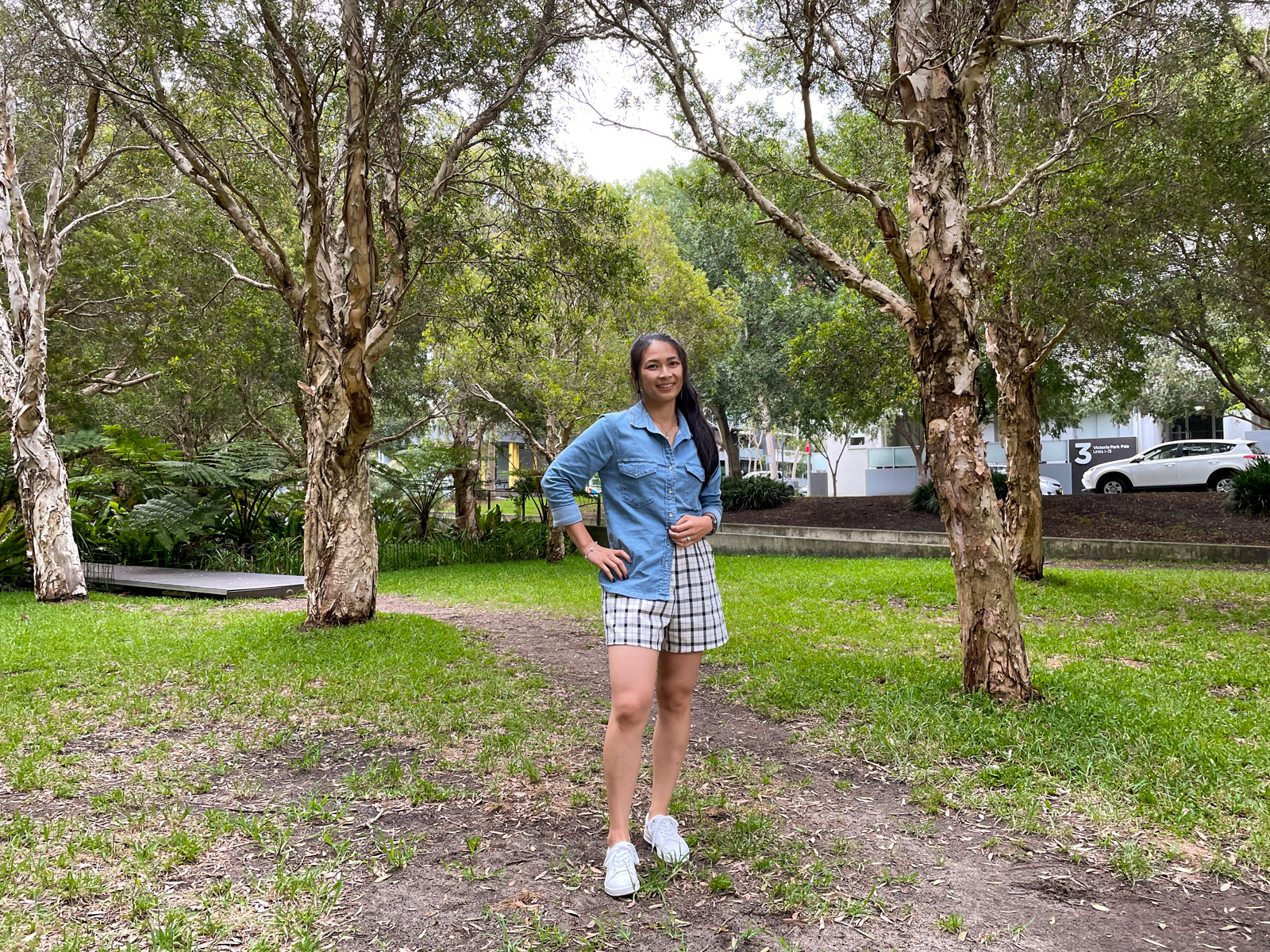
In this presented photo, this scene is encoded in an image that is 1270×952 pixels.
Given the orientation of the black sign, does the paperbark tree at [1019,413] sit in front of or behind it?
in front

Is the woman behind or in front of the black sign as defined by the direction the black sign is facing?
in front

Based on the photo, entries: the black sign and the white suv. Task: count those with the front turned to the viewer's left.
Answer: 1

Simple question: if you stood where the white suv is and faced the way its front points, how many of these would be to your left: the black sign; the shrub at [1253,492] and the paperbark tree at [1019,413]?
2

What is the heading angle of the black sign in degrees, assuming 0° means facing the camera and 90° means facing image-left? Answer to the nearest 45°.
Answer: approximately 0°

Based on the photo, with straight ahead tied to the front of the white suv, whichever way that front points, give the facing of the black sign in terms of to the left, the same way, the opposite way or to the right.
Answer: to the left

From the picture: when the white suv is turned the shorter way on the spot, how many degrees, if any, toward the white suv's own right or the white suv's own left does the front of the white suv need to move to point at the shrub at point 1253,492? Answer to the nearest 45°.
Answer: approximately 90° to the white suv's own left

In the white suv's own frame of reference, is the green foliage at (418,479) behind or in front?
in front

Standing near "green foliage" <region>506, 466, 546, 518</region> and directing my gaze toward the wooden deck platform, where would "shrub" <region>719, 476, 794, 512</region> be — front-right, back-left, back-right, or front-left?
back-left
